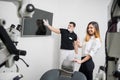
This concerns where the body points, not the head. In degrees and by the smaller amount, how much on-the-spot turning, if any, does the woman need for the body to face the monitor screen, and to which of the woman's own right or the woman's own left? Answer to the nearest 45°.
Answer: approximately 45° to the woman's own right

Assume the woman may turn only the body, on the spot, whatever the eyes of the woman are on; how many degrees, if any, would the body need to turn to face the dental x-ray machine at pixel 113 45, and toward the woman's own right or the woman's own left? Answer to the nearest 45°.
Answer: approximately 135° to the woman's own left

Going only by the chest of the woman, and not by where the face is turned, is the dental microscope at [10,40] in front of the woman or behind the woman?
in front

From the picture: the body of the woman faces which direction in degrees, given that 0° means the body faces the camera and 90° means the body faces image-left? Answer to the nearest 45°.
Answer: approximately 45°
